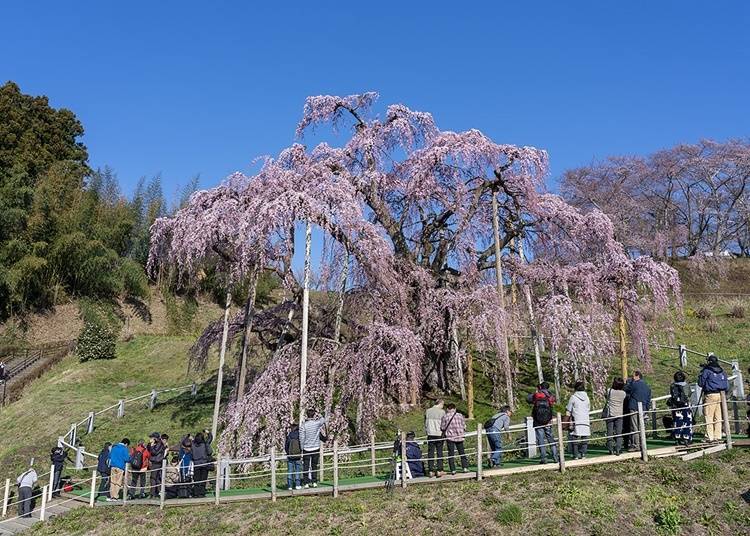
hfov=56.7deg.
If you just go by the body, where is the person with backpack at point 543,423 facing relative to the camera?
away from the camera

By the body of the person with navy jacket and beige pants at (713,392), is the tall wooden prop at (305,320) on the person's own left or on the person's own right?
on the person's own left

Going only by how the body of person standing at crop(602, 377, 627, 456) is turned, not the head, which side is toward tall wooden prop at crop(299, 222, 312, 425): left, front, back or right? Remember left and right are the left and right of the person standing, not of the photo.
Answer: left

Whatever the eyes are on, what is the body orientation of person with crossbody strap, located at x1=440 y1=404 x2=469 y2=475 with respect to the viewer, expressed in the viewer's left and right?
facing away from the viewer

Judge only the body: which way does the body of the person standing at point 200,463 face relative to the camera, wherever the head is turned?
away from the camera

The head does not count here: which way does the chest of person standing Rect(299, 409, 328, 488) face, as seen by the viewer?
away from the camera

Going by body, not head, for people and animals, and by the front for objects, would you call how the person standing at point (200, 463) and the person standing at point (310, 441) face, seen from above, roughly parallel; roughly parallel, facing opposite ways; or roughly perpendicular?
roughly parallel

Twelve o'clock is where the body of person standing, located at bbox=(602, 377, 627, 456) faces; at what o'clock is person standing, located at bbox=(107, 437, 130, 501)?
person standing, located at bbox=(107, 437, 130, 501) is roughly at 9 o'clock from person standing, located at bbox=(602, 377, 627, 456).

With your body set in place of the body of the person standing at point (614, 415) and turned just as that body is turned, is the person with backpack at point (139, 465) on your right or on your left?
on your left

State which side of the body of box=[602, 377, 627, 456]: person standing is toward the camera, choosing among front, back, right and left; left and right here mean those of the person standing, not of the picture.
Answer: back

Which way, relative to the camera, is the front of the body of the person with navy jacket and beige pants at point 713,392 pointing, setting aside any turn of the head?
away from the camera
